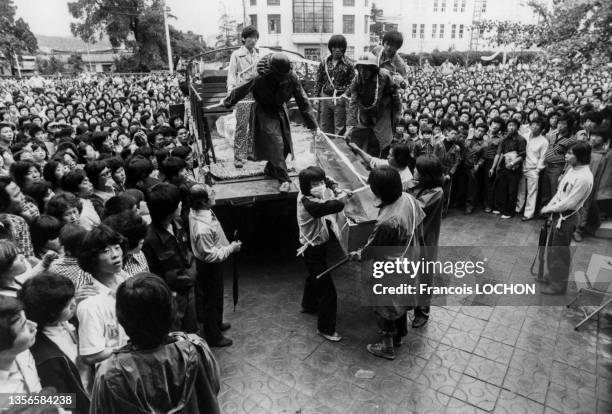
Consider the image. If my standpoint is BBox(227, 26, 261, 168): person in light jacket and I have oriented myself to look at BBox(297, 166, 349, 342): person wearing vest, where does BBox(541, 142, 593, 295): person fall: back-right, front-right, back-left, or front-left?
front-left

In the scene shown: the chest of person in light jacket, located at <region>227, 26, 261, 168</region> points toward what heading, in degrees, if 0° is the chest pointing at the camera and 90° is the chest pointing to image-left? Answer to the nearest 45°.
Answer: approximately 315°

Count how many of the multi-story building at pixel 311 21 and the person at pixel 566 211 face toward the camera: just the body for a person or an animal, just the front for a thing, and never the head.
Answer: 1

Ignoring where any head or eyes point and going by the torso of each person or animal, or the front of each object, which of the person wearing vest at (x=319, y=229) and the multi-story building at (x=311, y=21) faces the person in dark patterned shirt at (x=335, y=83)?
the multi-story building

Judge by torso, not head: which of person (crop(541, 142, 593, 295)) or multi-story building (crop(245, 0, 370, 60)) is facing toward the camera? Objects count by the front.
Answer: the multi-story building

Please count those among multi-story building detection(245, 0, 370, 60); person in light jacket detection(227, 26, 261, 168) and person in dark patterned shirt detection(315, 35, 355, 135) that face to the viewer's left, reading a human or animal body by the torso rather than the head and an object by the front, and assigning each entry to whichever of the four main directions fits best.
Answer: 0

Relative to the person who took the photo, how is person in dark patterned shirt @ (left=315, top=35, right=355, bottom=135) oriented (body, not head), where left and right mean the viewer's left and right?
facing the viewer

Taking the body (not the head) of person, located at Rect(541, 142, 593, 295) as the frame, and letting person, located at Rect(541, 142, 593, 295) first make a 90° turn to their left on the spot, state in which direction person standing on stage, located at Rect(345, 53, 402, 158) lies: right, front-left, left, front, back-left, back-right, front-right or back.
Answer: right

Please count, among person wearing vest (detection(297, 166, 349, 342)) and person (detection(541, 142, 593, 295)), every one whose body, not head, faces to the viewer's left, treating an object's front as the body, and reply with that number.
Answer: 1

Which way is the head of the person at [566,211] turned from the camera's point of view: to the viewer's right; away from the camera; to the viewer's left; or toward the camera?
to the viewer's left

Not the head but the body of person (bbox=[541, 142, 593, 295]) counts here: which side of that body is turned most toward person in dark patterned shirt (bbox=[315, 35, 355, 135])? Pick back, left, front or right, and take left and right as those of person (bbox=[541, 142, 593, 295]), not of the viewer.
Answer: front

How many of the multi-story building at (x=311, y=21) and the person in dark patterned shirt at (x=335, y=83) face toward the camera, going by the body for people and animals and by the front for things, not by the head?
2

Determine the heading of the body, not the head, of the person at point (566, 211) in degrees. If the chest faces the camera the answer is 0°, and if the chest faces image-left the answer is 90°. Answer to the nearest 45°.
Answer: approximately 90°

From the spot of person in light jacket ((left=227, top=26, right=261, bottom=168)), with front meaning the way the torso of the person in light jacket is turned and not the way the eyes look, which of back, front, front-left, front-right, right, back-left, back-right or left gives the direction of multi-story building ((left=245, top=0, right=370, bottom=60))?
back-left
